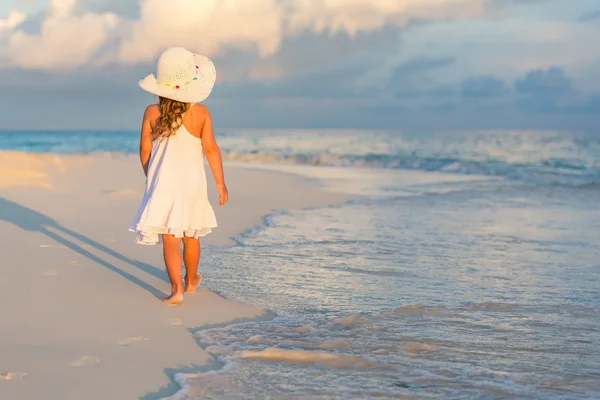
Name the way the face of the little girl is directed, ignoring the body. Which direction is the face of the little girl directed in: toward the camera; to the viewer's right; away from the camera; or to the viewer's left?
away from the camera

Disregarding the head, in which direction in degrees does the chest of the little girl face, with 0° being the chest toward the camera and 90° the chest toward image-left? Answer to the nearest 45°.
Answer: approximately 180°
